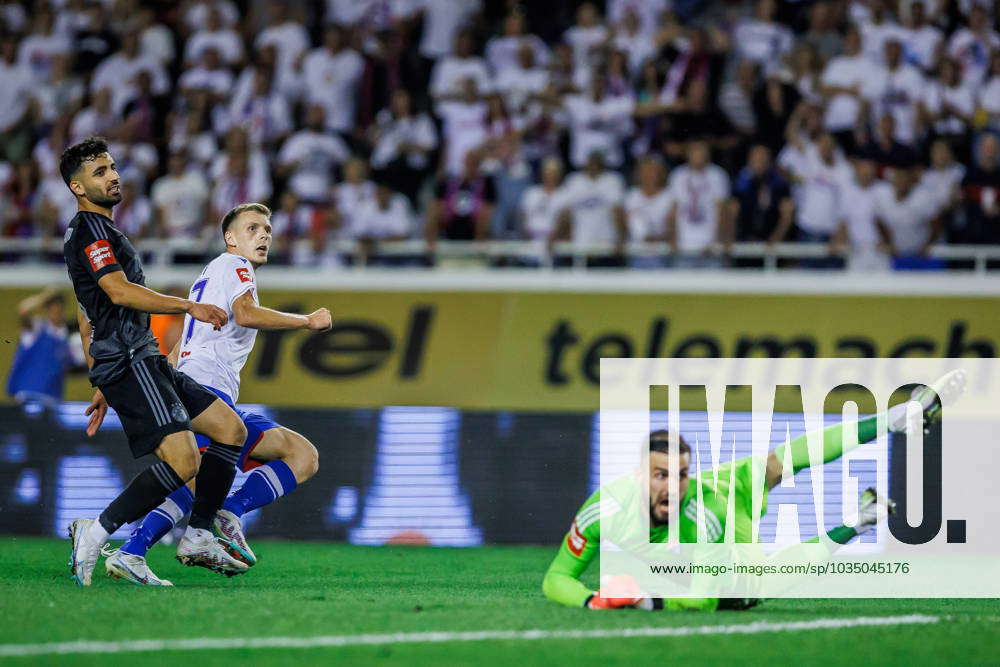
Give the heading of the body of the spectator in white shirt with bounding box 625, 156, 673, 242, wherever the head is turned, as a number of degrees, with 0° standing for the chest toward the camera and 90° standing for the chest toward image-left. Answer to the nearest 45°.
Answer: approximately 0°

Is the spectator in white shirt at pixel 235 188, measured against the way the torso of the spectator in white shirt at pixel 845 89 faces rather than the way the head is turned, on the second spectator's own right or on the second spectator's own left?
on the second spectator's own right

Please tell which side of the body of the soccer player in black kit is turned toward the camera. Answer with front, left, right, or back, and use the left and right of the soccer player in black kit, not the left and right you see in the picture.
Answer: right

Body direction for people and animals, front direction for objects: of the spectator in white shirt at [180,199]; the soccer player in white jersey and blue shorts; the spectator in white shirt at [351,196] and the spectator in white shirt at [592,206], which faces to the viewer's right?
the soccer player in white jersey and blue shorts

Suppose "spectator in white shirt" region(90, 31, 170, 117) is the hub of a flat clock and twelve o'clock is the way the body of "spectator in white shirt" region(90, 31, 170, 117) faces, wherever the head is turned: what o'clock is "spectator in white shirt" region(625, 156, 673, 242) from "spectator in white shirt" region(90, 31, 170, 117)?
"spectator in white shirt" region(625, 156, 673, 242) is roughly at 10 o'clock from "spectator in white shirt" region(90, 31, 170, 117).

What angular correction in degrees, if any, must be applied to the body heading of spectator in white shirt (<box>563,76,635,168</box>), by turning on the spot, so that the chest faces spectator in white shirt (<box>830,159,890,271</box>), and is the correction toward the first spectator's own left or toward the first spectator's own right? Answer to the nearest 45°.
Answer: approximately 90° to the first spectator's own left
